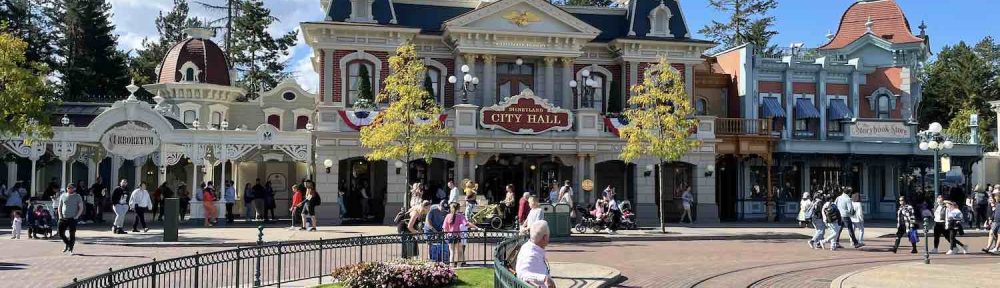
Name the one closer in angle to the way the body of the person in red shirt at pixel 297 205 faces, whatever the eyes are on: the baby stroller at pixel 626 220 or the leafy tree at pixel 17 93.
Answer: the leafy tree

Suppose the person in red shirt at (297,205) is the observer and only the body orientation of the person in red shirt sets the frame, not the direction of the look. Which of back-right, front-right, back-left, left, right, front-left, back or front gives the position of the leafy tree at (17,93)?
front

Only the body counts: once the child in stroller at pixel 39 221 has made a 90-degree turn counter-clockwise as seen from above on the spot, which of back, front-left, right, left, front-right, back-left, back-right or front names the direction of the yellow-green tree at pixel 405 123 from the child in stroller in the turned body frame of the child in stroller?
front

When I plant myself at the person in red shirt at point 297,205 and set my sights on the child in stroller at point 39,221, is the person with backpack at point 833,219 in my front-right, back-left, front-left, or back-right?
back-left

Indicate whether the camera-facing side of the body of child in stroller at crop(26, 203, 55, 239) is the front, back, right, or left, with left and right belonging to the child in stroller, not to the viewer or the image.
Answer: front

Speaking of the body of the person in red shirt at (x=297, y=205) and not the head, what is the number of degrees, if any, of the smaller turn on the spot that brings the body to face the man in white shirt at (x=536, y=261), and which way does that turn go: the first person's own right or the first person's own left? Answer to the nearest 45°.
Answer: approximately 90° to the first person's own left

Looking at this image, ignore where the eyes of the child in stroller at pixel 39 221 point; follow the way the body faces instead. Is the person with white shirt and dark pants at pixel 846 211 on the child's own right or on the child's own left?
on the child's own left
